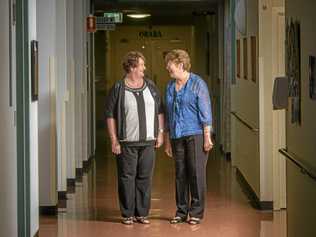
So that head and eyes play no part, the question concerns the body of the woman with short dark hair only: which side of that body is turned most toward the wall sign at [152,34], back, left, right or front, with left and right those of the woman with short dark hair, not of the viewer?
back

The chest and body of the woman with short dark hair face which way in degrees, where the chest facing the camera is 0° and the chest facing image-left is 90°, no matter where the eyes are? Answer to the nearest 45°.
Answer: approximately 0°

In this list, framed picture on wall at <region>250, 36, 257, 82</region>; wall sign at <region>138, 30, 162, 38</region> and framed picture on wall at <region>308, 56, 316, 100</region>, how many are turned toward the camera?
1

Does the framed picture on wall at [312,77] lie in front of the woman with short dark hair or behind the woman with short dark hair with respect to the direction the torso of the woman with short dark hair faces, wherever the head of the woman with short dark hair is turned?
in front

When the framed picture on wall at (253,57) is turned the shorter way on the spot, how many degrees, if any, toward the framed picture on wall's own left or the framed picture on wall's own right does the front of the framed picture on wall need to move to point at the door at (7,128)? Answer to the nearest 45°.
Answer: approximately 45° to the framed picture on wall's own left

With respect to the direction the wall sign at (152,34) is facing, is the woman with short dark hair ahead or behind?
ahead

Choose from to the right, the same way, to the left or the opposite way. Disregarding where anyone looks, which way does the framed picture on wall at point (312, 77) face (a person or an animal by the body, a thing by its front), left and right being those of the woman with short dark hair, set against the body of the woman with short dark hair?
to the right

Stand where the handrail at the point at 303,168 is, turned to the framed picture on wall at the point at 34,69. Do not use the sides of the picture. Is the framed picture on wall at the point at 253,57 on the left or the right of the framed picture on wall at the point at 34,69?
right

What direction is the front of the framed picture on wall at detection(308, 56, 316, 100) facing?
to the viewer's left

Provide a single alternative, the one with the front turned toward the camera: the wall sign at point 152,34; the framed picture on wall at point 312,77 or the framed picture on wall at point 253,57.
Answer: the wall sign

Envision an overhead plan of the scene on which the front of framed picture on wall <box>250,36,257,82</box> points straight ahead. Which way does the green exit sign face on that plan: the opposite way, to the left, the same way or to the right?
to the left

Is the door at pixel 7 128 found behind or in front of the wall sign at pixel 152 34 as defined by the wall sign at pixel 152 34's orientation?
in front

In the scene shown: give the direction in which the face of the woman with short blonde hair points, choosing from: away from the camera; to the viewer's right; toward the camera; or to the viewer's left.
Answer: to the viewer's left

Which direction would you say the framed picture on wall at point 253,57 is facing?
to the viewer's left

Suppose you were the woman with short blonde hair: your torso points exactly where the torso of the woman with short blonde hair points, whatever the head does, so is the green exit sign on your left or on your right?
on your right
